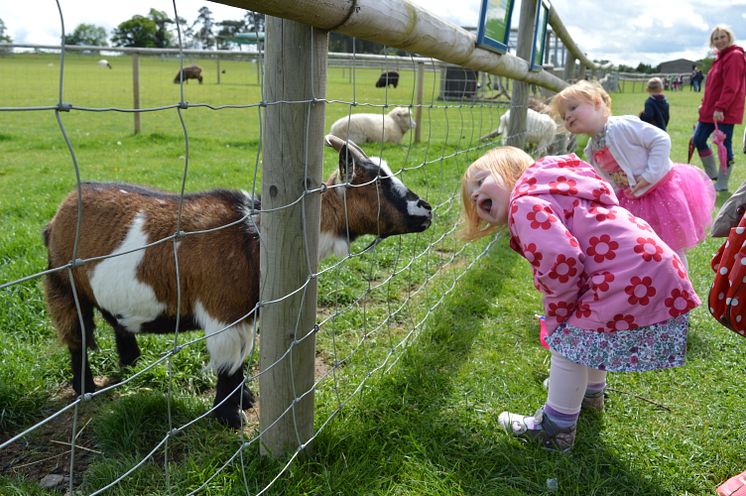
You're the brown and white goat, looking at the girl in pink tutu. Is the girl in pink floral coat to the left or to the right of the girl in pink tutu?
right

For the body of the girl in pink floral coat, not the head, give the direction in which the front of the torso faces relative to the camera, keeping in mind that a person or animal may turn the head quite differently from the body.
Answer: to the viewer's left

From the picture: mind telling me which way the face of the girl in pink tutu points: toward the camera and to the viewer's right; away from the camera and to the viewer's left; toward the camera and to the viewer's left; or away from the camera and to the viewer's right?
toward the camera and to the viewer's left

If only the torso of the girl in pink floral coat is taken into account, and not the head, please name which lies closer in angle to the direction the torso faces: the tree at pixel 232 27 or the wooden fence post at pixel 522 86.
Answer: the tree

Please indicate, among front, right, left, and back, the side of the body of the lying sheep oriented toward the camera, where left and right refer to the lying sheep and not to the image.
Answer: right

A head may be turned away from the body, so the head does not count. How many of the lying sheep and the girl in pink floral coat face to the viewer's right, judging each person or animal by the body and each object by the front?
1

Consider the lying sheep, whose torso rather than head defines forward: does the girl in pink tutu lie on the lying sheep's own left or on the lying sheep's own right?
on the lying sheep's own right

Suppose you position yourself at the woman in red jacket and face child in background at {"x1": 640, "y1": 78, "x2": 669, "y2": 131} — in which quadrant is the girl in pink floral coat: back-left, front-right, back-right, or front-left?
back-left

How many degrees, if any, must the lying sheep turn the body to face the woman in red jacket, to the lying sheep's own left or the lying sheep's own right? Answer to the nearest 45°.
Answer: approximately 45° to the lying sheep's own right

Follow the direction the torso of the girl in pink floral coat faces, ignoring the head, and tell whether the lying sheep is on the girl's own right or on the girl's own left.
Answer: on the girl's own right

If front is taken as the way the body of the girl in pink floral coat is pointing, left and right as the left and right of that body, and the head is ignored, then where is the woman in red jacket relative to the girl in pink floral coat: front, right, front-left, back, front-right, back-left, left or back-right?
right

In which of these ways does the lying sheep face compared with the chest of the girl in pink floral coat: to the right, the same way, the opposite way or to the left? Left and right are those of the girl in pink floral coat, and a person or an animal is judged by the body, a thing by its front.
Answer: the opposite way

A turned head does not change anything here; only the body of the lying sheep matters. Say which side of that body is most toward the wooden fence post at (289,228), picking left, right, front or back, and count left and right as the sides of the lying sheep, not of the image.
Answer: right

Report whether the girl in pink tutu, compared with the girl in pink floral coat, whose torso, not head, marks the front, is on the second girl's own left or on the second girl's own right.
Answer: on the second girl's own right
